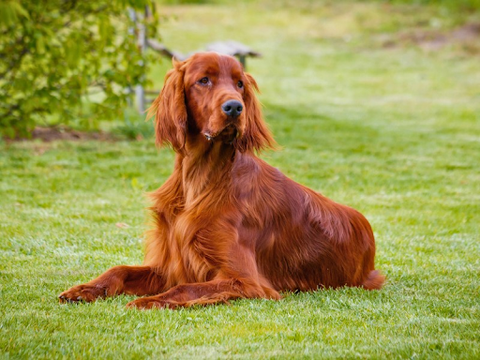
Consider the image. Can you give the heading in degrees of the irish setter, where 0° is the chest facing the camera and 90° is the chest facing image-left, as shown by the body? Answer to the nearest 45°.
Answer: approximately 45°

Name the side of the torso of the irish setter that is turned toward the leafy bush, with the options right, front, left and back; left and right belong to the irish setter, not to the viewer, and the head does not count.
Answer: right
